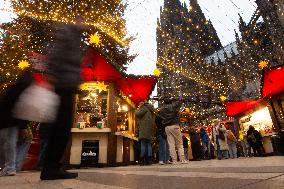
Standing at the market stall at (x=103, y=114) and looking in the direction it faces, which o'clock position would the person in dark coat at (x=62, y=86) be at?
The person in dark coat is roughly at 12 o'clock from the market stall.

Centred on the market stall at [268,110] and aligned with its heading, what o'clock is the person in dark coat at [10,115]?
The person in dark coat is roughly at 11 o'clock from the market stall.

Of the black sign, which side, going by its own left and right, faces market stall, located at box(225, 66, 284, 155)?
left

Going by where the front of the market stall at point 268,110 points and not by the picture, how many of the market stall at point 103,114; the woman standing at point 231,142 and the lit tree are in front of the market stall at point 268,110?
3

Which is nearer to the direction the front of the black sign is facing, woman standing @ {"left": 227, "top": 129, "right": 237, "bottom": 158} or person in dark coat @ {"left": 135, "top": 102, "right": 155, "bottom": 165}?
the person in dark coat

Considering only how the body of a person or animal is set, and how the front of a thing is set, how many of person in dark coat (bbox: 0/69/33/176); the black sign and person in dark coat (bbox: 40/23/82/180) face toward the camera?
1

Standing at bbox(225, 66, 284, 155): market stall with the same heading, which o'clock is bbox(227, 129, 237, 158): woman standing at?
The woman standing is roughly at 12 o'clock from the market stall.

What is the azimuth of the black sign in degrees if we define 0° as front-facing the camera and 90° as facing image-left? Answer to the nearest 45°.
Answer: approximately 0°
